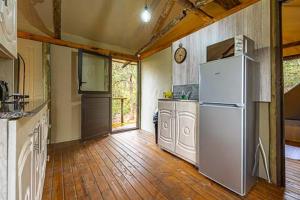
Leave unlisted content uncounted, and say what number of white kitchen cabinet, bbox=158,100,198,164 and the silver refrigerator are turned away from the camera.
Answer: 0

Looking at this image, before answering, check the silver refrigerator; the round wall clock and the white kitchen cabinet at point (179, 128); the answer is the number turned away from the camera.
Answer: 0

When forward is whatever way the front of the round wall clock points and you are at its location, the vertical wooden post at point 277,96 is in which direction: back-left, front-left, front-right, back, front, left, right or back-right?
left

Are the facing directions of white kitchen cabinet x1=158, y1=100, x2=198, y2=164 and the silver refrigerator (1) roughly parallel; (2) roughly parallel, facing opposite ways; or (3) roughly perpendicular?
roughly parallel

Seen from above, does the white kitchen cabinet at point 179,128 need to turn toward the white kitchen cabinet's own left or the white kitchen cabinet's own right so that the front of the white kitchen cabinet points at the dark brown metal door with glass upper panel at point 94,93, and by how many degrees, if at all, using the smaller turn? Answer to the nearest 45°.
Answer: approximately 90° to the white kitchen cabinet's own right

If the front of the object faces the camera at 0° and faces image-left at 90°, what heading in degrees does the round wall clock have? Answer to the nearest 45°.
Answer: approximately 45°

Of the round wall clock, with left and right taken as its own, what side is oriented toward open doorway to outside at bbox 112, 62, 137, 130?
right

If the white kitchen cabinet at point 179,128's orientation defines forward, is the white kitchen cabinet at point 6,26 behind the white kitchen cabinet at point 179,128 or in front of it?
in front

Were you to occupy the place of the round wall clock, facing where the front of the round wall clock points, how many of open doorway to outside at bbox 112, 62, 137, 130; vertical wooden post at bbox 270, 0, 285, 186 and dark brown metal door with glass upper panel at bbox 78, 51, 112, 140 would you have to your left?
1

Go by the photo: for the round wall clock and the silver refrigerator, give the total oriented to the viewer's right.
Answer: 0

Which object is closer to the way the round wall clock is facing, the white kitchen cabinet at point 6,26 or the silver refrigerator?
the white kitchen cabinet

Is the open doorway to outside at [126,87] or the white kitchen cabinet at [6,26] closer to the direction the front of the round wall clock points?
the white kitchen cabinet

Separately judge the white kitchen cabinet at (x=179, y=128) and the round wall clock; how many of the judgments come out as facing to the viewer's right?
0

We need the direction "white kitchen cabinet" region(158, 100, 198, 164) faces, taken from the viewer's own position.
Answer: facing the viewer and to the left of the viewer

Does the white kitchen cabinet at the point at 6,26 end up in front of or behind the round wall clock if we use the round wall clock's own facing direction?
in front

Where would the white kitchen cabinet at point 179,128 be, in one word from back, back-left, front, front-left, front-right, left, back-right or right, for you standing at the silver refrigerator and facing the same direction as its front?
right

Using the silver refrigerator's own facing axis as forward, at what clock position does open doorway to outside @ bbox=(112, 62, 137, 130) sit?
The open doorway to outside is roughly at 3 o'clock from the silver refrigerator.
